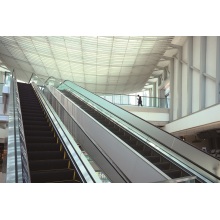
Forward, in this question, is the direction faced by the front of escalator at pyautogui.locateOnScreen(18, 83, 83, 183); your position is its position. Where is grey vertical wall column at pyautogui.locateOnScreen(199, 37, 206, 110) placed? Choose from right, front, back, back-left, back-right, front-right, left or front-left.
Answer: back-left

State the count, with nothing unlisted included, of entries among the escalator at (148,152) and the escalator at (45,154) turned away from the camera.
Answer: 0
